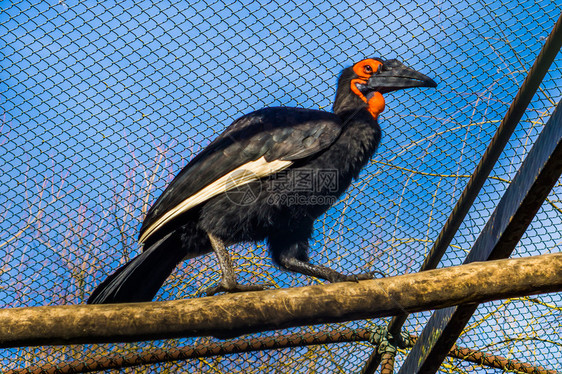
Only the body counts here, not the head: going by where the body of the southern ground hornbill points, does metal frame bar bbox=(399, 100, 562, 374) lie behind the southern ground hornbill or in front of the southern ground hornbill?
in front

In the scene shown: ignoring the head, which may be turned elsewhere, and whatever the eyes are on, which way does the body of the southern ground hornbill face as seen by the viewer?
to the viewer's right
